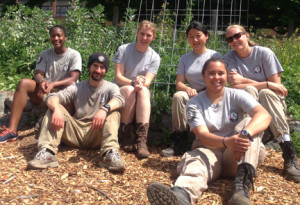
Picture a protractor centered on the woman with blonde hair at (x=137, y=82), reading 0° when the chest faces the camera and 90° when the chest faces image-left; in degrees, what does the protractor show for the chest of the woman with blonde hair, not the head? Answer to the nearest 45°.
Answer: approximately 0°

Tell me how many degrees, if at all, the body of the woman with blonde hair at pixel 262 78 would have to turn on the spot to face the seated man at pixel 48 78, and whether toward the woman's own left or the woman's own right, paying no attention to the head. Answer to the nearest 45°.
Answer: approximately 90° to the woman's own right

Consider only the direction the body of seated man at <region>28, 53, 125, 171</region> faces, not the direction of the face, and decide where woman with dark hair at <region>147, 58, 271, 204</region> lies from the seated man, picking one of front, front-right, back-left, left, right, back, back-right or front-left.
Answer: front-left

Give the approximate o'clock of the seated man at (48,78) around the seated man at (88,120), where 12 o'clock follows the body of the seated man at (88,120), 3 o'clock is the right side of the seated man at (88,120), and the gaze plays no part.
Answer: the seated man at (48,78) is roughly at 5 o'clock from the seated man at (88,120).

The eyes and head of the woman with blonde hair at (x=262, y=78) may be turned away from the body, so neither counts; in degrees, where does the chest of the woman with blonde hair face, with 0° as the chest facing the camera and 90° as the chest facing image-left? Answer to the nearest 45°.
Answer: approximately 0°

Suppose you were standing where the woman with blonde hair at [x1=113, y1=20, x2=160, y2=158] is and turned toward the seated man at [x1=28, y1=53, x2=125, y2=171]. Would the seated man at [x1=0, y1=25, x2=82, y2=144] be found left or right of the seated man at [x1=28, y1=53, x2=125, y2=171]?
right

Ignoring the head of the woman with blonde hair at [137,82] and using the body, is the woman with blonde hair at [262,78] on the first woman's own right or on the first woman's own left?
on the first woman's own left

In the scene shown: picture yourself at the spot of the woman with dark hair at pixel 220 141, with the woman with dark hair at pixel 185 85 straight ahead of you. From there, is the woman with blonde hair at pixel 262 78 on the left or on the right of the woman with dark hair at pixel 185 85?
right

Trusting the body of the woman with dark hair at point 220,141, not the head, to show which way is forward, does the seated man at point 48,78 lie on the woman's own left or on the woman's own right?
on the woman's own right
